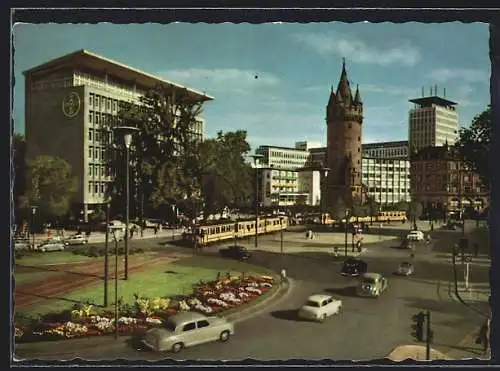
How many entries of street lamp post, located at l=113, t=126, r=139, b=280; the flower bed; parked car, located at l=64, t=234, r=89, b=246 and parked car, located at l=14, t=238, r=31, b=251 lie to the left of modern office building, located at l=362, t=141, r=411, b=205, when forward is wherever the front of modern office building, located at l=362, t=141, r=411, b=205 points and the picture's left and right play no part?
0

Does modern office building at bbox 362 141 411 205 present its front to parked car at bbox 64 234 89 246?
no

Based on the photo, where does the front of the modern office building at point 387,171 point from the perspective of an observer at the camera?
facing the viewer

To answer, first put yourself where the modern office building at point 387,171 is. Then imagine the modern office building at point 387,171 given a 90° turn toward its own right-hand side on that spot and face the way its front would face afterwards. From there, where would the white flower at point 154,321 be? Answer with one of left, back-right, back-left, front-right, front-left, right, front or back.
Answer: front-left

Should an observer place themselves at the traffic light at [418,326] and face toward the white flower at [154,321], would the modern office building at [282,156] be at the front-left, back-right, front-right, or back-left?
front-right

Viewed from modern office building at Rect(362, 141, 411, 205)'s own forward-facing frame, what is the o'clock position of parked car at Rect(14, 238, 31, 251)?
The parked car is roughly at 2 o'clock from the modern office building.

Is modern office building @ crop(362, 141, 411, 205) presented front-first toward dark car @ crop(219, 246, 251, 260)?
yes

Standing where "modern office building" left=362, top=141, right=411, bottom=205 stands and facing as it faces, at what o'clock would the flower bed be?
The flower bed is roughly at 12 o'clock from the modern office building.
